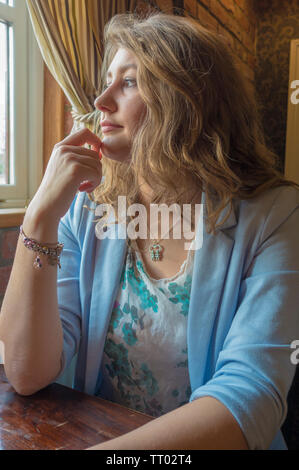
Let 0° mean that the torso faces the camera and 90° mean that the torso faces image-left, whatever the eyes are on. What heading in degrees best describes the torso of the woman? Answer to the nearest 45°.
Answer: approximately 45°

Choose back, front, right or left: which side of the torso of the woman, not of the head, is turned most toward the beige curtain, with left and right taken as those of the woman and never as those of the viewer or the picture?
right

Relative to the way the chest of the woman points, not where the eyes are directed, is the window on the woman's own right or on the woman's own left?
on the woman's own right

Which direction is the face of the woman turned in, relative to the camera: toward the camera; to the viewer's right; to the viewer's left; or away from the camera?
to the viewer's left
